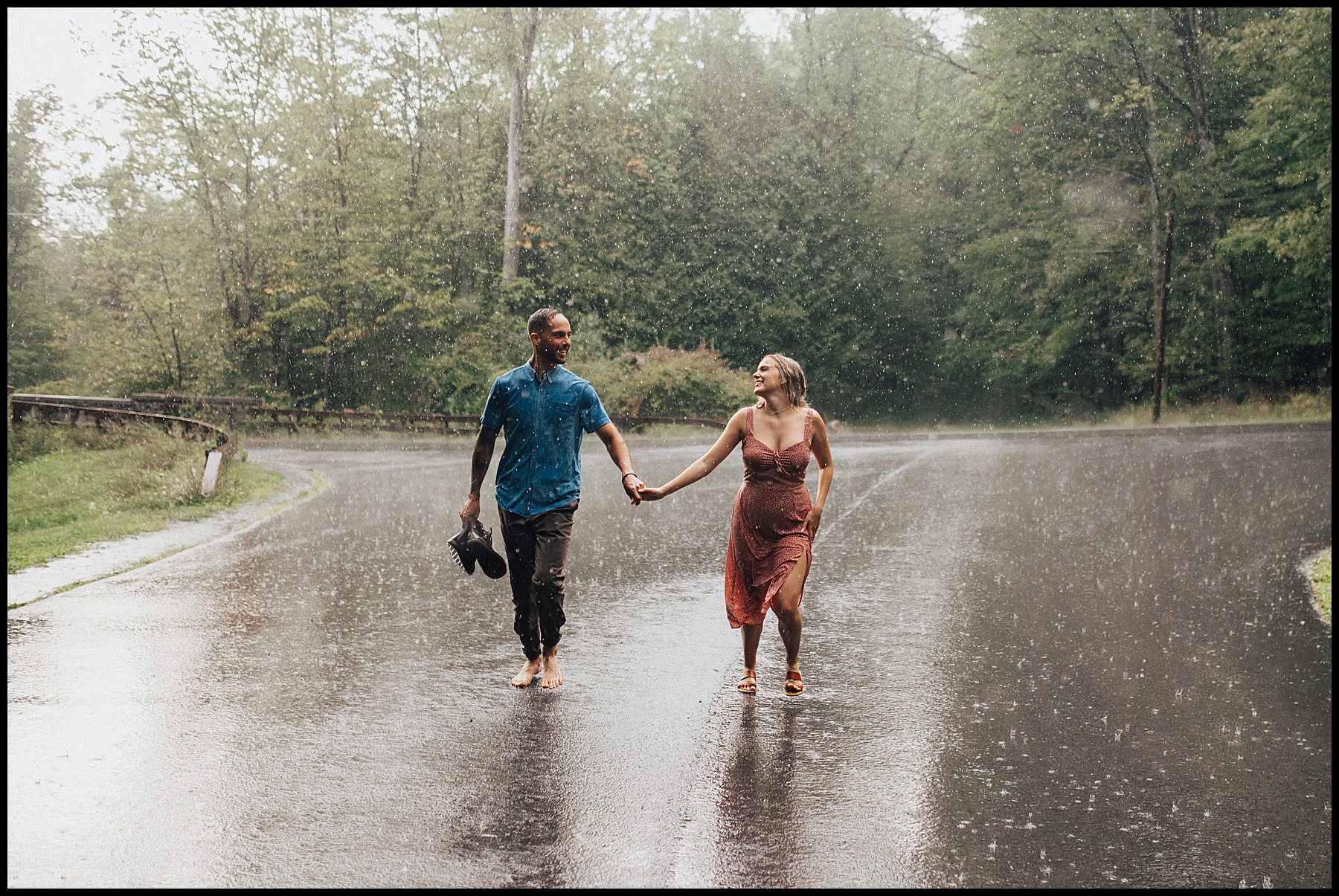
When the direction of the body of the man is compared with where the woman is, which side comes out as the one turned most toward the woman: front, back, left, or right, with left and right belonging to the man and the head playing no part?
left

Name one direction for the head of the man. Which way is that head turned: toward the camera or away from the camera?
toward the camera

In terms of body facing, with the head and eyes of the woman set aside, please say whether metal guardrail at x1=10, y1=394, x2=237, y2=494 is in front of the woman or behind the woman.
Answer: behind

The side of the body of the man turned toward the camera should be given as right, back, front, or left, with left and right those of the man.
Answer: front

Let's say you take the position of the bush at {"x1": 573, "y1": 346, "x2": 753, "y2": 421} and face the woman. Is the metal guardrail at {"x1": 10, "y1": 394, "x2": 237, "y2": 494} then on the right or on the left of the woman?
right

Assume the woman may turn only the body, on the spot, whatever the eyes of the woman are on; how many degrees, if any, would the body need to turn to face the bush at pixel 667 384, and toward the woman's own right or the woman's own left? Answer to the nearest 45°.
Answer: approximately 180°

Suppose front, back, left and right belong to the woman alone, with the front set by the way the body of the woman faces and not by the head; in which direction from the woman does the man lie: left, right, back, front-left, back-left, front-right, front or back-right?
right

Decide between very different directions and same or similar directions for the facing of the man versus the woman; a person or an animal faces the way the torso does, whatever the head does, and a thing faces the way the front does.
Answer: same or similar directions

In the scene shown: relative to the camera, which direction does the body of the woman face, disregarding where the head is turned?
toward the camera

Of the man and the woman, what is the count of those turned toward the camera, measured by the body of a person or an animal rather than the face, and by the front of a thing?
2
